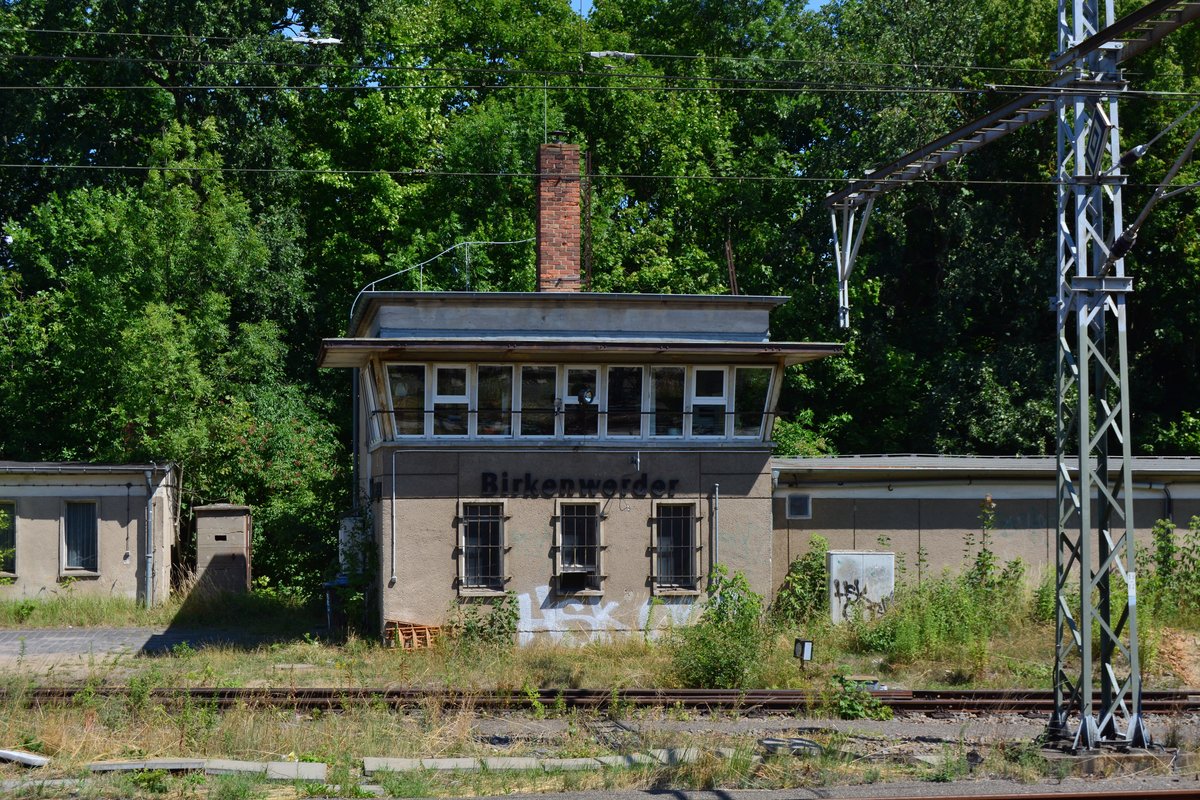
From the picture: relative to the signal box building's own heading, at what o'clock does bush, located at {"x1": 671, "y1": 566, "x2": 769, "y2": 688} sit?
The bush is roughly at 11 o'clock from the signal box building.

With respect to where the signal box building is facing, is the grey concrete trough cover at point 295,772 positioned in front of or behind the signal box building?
in front

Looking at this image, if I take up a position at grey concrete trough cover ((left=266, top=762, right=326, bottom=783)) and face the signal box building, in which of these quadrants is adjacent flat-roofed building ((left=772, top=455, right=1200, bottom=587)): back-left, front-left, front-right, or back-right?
front-right

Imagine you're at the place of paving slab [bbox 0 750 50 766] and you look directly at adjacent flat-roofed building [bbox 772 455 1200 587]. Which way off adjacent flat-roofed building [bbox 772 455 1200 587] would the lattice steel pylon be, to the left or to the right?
right

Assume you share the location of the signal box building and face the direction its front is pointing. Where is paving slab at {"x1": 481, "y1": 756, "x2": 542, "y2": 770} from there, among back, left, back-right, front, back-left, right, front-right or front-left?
front

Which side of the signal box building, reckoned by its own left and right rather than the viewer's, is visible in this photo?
front

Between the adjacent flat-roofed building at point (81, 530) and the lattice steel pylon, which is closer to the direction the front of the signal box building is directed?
the lattice steel pylon

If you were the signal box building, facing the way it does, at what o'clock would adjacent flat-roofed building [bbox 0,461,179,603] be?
The adjacent flat-roofed building is roughly at 4 o'clock from the signal box building.

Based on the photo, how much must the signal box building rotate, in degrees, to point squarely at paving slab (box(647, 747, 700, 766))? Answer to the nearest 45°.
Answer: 0° — it already faces it

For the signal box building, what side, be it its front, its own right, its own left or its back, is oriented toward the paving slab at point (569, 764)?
front

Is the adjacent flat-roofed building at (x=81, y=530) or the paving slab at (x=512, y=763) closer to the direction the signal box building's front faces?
the paving slab

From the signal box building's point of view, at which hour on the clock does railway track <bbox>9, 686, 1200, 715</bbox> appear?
The railway track is roughly at 12 o'clock from the signal box building.

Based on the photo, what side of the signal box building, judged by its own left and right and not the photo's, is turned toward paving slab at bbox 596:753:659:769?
front
